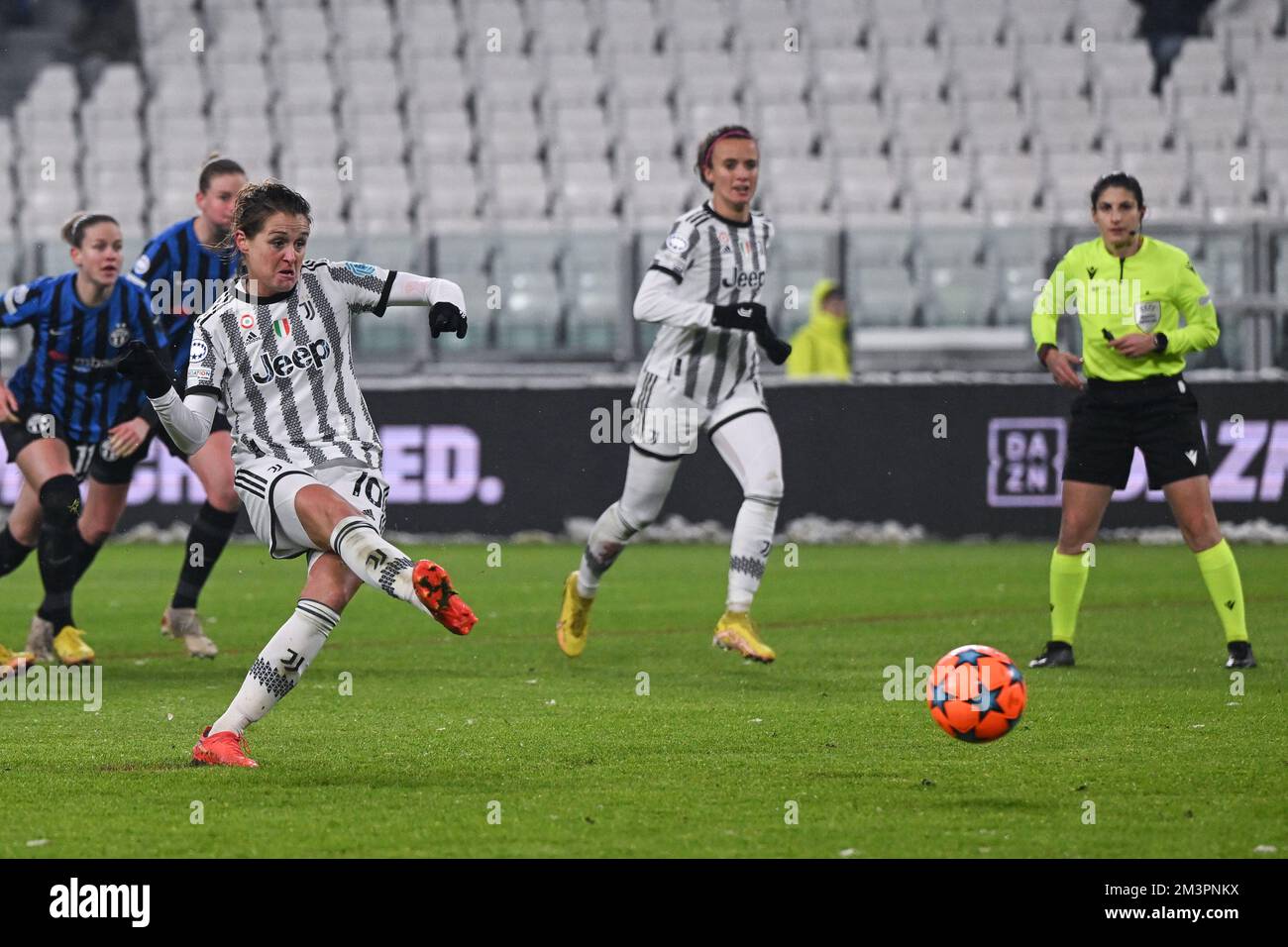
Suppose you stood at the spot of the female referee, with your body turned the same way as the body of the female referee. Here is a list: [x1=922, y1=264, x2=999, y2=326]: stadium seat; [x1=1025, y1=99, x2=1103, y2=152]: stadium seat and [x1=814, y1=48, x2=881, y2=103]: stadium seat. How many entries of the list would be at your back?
3

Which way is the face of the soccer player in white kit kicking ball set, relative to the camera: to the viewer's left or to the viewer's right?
to the viewer's right

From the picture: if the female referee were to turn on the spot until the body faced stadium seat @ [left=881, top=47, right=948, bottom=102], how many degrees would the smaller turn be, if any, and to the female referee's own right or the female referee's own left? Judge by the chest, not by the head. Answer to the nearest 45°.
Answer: approximately 180°

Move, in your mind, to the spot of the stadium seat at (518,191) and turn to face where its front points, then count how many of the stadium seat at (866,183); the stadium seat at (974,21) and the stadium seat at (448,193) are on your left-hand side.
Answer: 2

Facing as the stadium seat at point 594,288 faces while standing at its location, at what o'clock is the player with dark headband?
The player with dark headband is roughly at 12 o'clock from the stadium seat.

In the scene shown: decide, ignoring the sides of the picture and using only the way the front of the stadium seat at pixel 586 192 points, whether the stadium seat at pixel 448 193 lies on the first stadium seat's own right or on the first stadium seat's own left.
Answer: on the first stadium seat's own right

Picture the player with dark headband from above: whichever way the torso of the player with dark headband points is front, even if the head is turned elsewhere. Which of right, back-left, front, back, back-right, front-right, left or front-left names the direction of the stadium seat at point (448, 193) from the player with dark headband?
back-left
